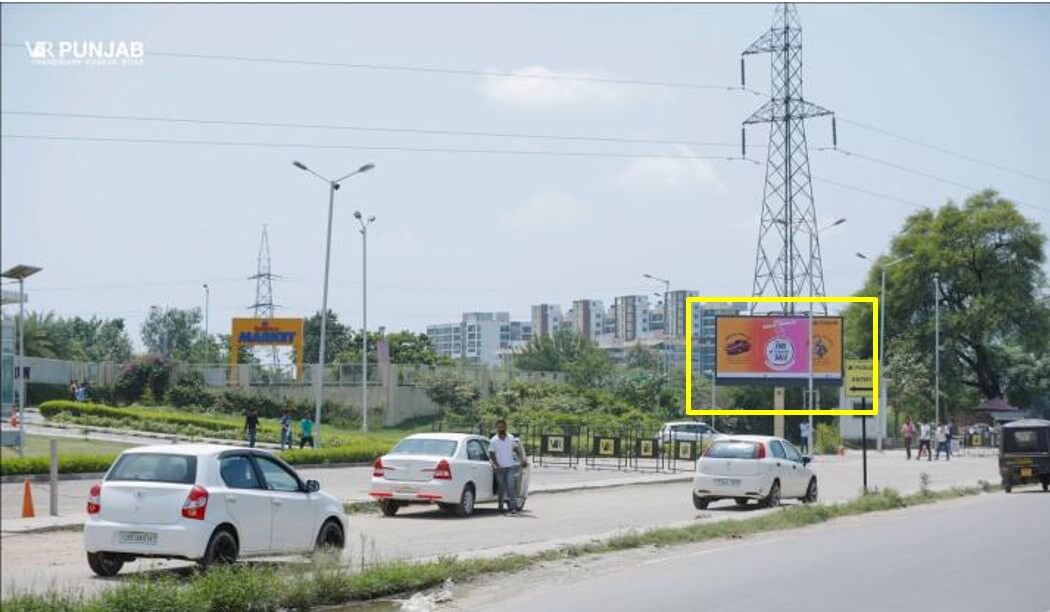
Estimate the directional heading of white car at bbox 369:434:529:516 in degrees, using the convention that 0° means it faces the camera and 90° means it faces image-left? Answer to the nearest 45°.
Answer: approximately 225°

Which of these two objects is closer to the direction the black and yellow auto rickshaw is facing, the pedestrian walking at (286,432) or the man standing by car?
the pedestrian walking

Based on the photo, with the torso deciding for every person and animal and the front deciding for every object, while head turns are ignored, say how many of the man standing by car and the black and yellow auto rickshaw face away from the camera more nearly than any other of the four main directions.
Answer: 1

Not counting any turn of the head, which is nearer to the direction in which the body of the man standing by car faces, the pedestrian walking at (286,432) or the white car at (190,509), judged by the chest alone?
the white car

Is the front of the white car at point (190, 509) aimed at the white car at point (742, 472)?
yes

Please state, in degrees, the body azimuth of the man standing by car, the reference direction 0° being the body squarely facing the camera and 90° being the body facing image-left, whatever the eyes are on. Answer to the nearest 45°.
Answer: approximately 0°

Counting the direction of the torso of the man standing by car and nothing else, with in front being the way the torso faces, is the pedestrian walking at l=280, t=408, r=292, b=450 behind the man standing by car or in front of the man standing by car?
behind

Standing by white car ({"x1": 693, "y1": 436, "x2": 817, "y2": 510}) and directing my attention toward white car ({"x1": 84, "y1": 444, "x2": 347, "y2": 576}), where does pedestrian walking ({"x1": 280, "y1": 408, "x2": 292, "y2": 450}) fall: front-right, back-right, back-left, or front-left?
back-right

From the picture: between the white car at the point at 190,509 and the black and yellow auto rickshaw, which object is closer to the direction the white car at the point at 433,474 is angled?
the black and yellow auto rickshaw
